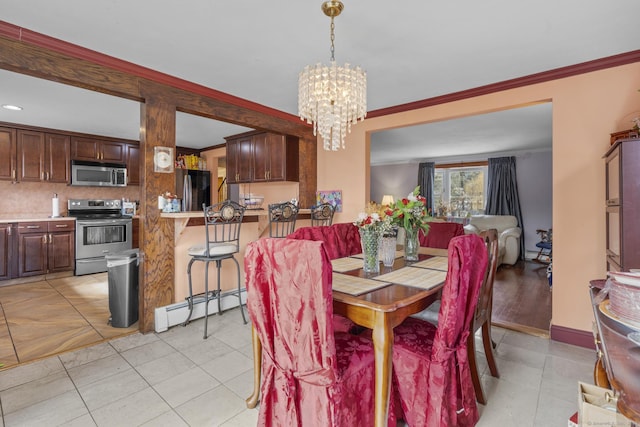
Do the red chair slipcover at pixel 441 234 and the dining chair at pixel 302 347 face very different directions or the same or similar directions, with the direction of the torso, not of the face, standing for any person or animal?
very different directions

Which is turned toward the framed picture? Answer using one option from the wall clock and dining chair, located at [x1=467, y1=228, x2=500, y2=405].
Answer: the dining chair

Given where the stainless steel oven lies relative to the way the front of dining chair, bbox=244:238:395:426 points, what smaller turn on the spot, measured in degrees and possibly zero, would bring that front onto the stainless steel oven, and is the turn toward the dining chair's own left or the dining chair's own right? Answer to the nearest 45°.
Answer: approximately 90° to the dining chair's own left

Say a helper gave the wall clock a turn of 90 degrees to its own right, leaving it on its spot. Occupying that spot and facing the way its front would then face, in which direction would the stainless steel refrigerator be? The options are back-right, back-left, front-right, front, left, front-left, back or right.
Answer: right

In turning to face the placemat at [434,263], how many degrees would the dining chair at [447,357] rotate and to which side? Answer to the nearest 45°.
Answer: approximately 45° to its right

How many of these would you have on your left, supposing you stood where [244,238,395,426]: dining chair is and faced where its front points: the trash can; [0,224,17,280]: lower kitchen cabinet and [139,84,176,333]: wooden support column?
3

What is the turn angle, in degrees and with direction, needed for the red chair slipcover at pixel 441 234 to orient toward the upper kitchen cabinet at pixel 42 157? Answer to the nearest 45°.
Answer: approximately 45° to its right

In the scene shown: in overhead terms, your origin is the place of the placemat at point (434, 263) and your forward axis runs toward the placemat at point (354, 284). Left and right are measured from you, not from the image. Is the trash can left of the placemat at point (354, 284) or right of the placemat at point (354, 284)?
right

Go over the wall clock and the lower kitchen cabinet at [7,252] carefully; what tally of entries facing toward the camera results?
2

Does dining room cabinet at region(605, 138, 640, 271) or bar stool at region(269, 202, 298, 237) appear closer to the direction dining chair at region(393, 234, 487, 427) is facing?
the bar stool

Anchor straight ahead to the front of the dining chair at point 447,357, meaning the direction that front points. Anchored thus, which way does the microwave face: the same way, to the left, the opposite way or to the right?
the opposite way

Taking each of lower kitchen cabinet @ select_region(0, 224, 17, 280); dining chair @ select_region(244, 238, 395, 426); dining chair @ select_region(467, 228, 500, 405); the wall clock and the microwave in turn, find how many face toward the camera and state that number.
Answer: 3
